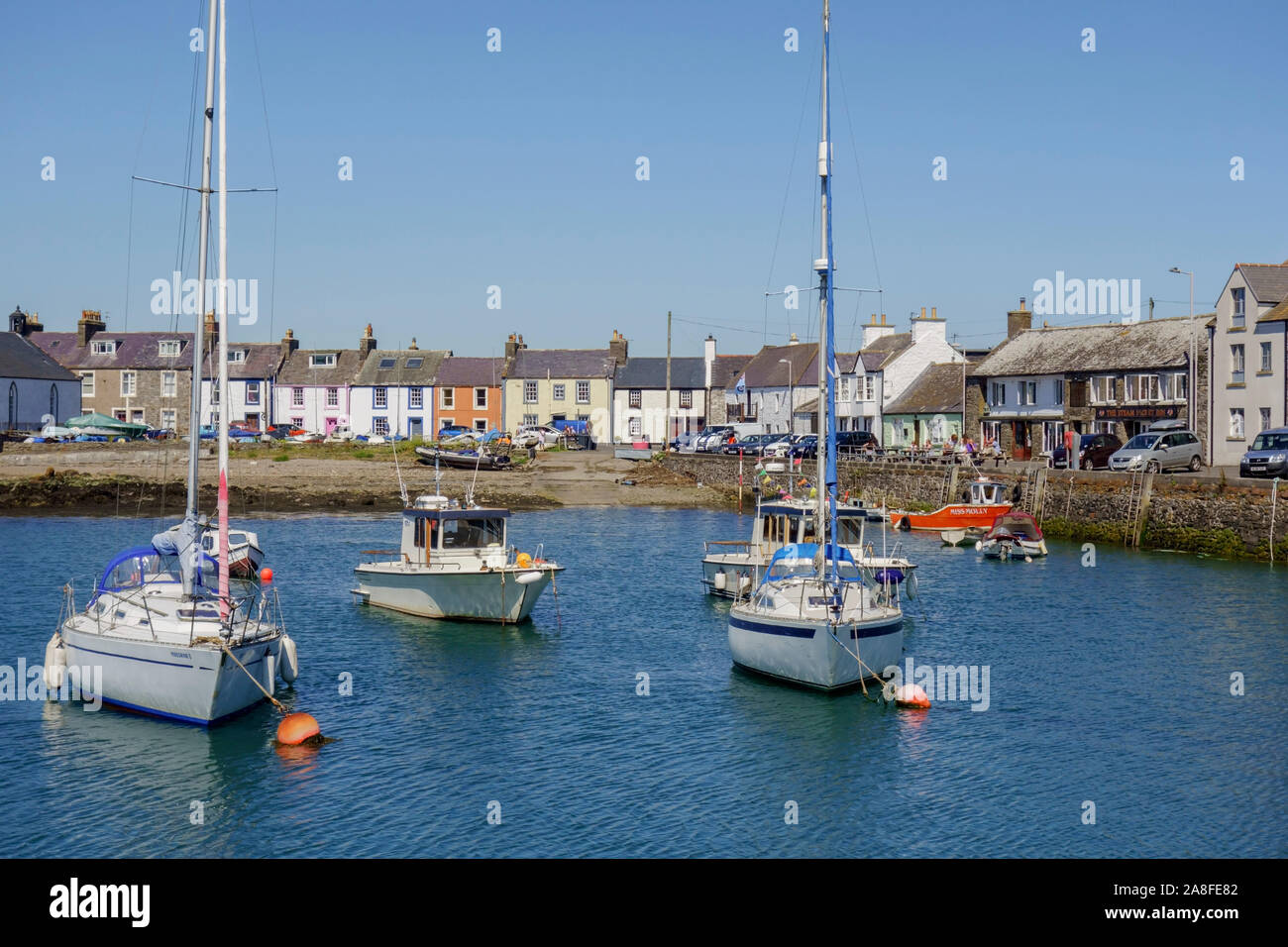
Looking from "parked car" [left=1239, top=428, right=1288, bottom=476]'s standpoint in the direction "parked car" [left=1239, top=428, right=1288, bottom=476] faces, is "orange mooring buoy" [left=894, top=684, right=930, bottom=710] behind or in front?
in front

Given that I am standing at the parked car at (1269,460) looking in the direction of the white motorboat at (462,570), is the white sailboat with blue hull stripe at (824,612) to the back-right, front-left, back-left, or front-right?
front-left

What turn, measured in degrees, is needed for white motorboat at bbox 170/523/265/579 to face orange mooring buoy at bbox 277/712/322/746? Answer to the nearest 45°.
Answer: approximately 45° to its right

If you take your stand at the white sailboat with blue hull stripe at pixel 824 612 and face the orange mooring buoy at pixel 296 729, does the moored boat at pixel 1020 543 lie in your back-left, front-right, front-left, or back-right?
back-right

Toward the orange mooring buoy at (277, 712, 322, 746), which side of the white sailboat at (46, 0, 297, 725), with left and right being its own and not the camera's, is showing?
front

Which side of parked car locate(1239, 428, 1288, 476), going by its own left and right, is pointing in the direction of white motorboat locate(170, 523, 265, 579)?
front

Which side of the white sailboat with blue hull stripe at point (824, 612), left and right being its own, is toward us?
front

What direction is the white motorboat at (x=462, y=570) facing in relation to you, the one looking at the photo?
facing the viewer and to the right of the viewer

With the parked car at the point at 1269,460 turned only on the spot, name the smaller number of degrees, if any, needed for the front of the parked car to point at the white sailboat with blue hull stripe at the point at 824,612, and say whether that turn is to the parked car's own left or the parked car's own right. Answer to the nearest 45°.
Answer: approximately 45° to the parked car's own left

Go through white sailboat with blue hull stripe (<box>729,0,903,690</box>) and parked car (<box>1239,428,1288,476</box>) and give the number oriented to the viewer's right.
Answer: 0

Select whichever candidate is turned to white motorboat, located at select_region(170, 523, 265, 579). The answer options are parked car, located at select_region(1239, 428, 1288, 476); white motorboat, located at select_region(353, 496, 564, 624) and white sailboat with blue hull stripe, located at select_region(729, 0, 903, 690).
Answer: the parked car

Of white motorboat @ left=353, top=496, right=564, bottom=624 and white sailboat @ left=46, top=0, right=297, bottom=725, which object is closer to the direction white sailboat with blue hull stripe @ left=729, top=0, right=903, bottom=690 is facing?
the white sailboat

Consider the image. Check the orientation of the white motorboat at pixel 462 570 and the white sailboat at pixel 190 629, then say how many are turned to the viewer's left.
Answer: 0

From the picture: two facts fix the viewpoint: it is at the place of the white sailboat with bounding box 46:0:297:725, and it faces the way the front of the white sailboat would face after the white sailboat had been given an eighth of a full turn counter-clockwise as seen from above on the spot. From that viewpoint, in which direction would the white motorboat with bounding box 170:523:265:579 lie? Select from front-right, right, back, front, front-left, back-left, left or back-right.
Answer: left
